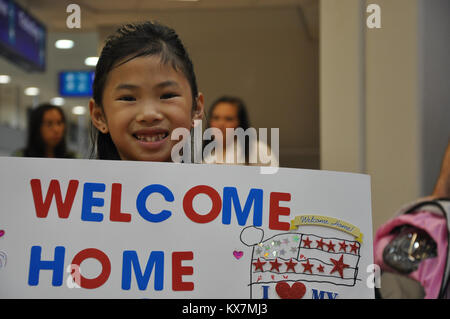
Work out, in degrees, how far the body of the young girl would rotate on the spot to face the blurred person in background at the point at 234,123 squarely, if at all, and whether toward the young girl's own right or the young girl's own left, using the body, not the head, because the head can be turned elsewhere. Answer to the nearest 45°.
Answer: approximately 180°

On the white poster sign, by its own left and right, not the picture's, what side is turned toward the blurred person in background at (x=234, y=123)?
back

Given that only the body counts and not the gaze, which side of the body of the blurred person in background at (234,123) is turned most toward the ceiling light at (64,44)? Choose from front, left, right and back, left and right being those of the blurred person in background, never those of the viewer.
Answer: right

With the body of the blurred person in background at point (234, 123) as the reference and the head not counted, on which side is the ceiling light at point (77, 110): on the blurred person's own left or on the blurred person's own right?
on the blurred person's own right

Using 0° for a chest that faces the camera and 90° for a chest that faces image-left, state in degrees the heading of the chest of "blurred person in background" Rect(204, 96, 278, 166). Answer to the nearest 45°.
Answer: approximately 45°

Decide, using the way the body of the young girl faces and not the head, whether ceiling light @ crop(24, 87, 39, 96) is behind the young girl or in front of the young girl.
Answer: behind
